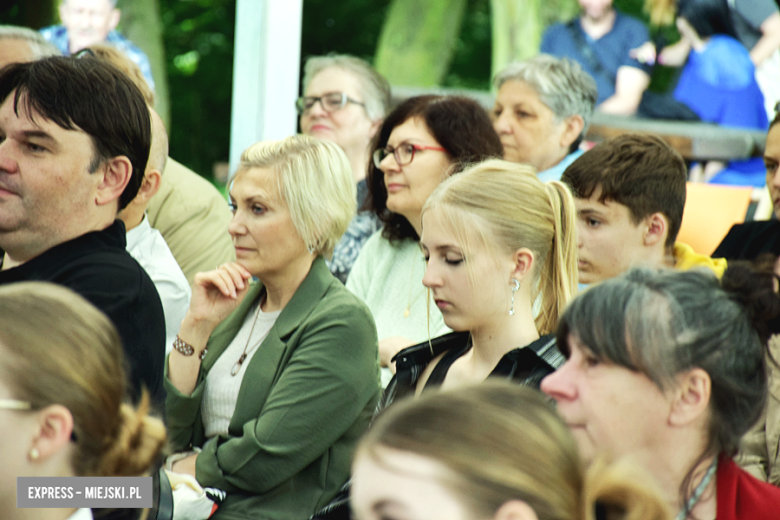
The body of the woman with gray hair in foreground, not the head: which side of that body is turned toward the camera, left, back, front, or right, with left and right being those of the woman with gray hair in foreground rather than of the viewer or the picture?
left

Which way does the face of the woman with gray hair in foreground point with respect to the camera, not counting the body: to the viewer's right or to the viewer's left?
to the viewer's left

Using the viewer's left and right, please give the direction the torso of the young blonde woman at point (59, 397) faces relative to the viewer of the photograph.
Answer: facing to the left of the viewer

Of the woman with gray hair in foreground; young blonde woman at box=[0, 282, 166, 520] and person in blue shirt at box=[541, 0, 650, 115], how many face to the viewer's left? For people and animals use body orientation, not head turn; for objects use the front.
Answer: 2

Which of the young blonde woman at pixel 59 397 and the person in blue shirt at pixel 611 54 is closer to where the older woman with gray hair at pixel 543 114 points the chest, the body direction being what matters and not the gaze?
the young blonde woman

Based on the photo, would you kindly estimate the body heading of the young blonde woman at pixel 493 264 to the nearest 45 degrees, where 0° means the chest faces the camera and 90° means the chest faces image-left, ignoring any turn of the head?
approximately 45°

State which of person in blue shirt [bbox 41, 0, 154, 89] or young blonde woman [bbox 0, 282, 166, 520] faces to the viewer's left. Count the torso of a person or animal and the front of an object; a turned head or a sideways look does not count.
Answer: the young blonde woman
